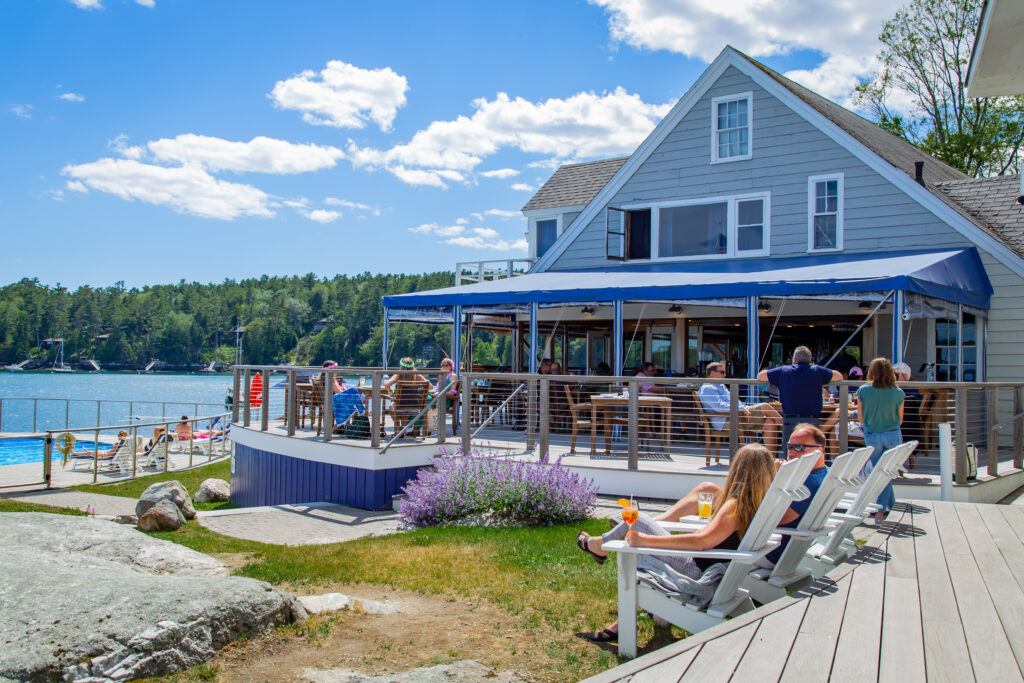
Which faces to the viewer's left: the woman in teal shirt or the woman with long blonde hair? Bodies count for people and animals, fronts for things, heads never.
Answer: the woman with long blonde hair

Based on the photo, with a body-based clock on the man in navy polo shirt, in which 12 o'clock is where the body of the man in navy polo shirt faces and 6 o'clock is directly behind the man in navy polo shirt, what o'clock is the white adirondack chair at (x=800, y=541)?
The white adirondack chair is roughly at 6 o'clock from the man in navy polo shirt.

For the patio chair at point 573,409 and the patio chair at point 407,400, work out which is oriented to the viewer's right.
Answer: the patio chair at point 573,409

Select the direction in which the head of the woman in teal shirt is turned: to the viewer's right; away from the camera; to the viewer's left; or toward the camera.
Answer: away from the camera

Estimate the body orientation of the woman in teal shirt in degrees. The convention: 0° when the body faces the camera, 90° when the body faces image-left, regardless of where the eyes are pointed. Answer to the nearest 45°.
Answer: approximately 180°

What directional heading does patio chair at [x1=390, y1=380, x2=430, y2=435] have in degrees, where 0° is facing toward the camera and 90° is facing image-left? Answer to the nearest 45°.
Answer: approximately 180°

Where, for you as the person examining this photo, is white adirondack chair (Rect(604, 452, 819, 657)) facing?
facing to the left of the viewer

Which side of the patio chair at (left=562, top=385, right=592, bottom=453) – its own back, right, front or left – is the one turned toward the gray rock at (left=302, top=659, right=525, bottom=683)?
right

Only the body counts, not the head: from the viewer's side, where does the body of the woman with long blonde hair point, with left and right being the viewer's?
facing to the left of the viewer

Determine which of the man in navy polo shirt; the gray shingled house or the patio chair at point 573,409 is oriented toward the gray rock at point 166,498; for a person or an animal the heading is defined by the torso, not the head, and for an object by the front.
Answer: the gray shingled house

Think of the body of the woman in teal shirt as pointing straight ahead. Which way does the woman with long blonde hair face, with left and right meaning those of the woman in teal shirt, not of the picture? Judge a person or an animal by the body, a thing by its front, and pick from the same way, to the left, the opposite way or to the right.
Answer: to the left

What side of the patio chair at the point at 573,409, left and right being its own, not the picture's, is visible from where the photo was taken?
right

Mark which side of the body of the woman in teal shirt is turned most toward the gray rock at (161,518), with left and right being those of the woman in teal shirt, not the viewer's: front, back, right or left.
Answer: left
